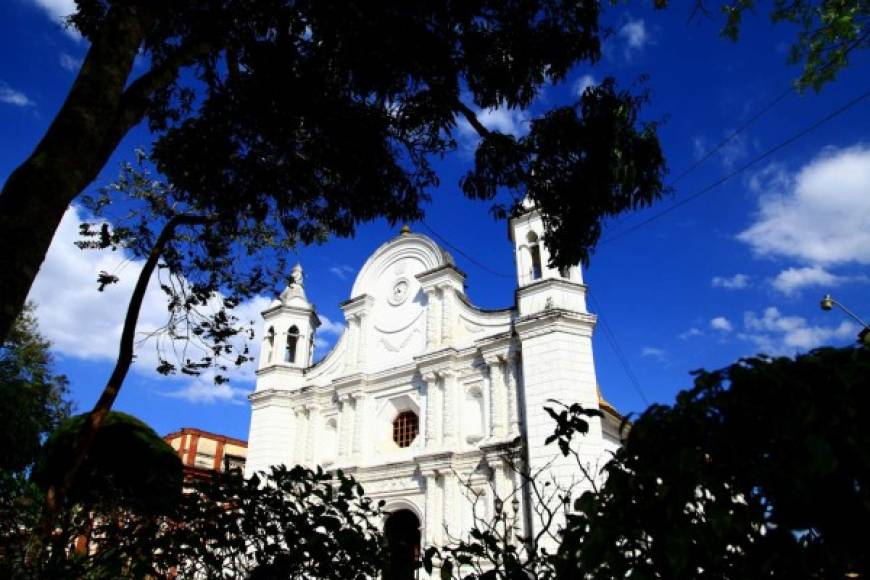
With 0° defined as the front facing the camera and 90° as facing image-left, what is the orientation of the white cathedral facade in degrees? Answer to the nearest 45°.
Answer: approximately 45°
